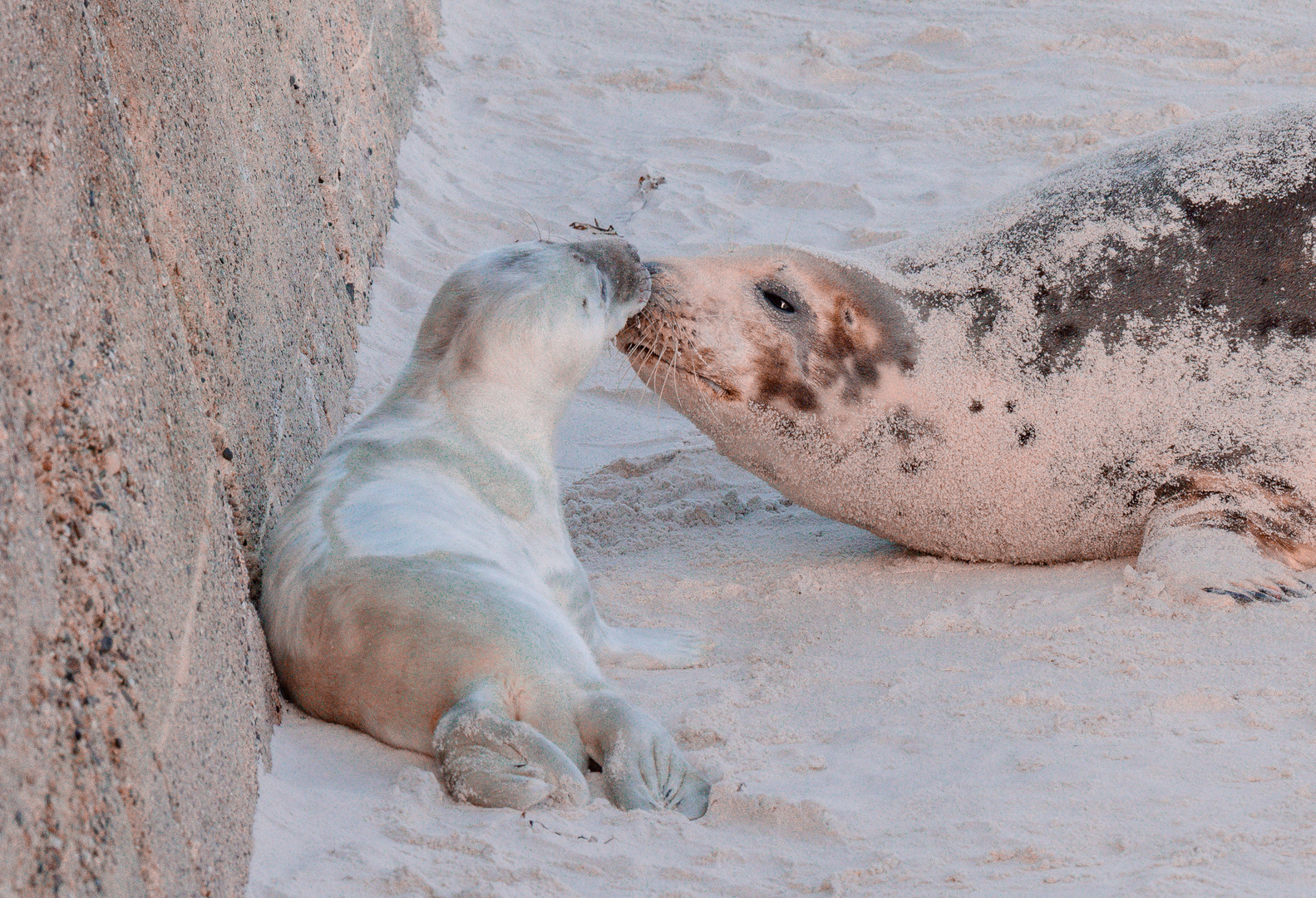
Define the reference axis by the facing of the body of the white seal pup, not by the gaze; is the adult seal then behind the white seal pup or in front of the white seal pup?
in front

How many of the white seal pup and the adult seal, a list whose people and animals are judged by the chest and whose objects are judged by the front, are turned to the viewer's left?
1

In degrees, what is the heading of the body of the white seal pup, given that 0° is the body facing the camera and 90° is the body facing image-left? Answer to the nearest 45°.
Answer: approximately 225°

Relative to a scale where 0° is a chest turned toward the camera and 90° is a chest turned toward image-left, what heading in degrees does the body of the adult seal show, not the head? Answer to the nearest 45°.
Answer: approximately 90°

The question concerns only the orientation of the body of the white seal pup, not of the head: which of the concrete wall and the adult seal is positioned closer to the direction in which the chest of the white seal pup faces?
the adult seal

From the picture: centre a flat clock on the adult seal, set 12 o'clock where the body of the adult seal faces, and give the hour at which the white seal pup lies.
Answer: The white seal pup is roughly at 10 o'clock from the adult seal.
